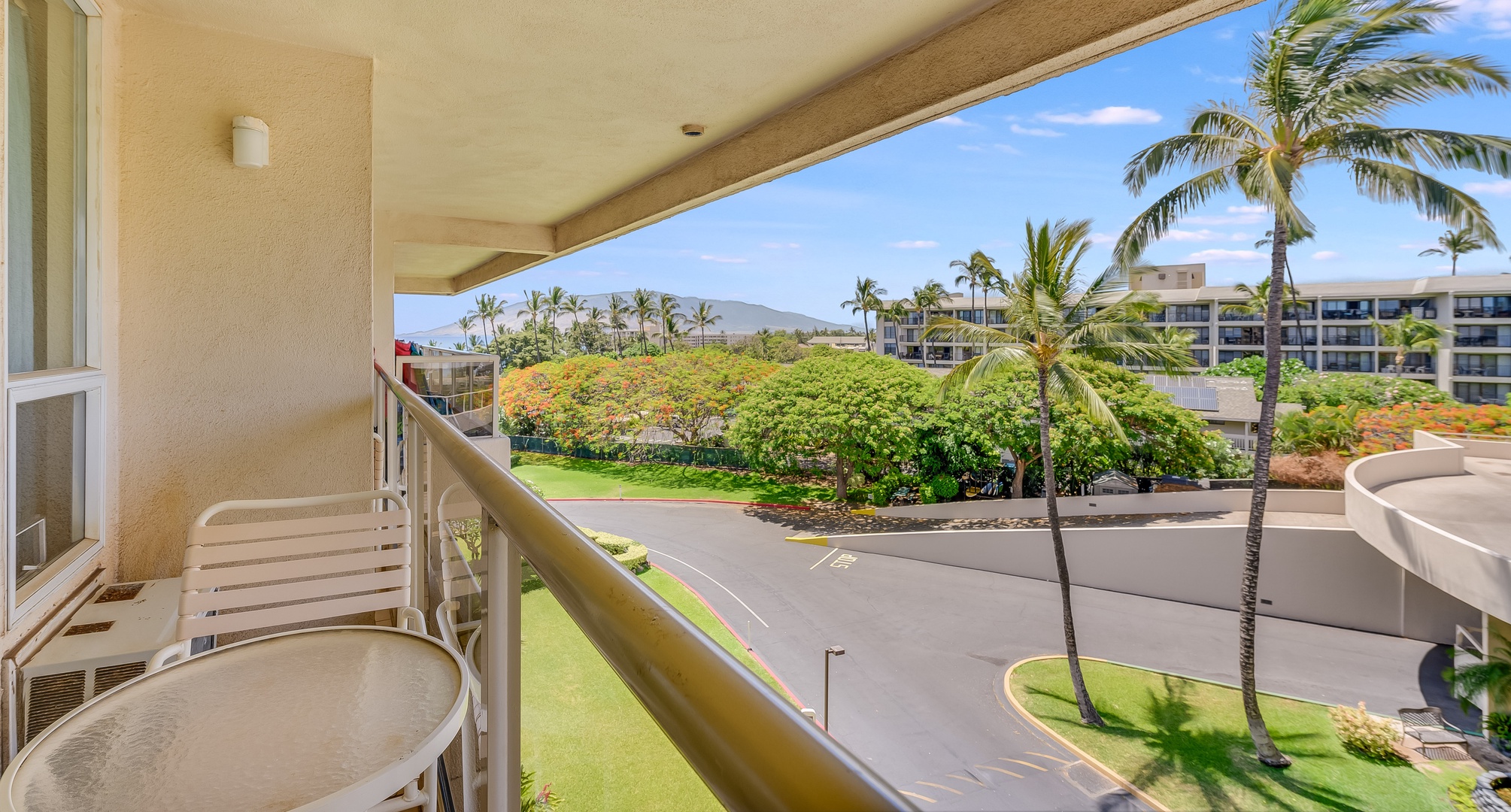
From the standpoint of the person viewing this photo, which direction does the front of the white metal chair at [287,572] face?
facing the viewer

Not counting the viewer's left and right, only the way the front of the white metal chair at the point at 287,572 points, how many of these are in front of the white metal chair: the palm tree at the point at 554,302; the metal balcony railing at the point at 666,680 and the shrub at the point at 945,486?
1

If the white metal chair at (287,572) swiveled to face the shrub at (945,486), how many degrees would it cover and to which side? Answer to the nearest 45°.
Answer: approximately 135° to its left

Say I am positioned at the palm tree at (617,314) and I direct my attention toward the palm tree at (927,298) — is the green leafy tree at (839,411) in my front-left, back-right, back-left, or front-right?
front-right

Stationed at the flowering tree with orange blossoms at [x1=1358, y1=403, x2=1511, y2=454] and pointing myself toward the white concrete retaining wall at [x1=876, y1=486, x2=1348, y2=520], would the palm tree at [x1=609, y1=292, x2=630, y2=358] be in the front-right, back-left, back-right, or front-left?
front-right

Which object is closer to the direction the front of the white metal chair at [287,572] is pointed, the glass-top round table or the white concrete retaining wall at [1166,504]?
the glass-top round table

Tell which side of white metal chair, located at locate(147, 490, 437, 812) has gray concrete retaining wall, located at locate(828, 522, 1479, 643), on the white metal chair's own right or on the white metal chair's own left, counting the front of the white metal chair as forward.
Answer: on the white metal chair's own left

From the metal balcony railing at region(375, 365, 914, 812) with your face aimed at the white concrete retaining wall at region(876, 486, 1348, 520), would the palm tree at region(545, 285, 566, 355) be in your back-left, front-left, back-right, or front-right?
front-left

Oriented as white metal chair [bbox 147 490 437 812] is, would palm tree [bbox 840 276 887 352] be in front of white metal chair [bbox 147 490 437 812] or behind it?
behind
